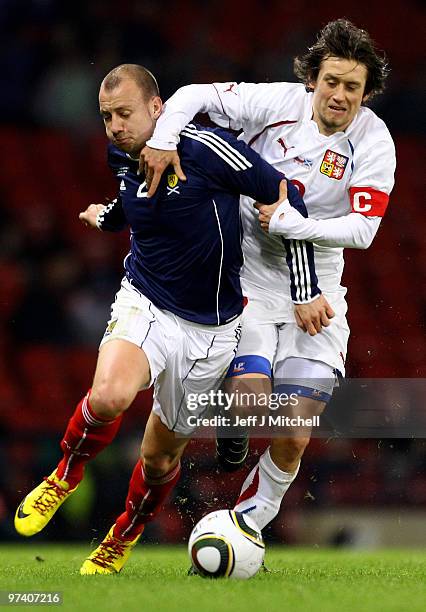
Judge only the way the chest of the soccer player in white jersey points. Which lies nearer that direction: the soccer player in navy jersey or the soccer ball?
the soccer ball

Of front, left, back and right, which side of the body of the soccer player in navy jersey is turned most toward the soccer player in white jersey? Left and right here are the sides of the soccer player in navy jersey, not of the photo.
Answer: back

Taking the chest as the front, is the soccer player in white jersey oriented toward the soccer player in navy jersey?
no

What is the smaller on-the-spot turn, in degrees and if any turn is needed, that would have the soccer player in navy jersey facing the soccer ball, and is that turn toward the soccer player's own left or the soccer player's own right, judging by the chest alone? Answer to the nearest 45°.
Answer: approximately 45° to the soccer player's own left

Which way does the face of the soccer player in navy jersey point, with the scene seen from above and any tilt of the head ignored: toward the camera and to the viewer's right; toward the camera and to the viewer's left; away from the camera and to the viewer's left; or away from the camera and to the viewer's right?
toward the camera and to the viewer's left

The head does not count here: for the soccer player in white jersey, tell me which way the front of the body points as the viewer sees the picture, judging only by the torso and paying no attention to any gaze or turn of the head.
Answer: toward the camera

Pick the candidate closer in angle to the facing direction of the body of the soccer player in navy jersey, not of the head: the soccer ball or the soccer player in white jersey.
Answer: the soccer ball

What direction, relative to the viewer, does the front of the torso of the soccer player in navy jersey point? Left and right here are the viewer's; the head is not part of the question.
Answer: facing the viewer and to the left of the viewer

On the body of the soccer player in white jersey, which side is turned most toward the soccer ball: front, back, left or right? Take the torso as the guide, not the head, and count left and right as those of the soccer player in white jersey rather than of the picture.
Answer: front

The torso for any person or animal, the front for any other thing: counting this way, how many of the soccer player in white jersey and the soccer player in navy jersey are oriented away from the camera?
0
